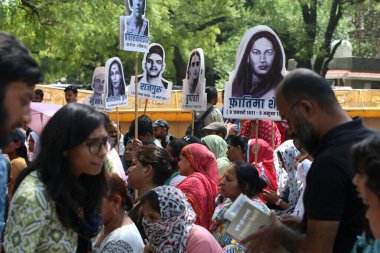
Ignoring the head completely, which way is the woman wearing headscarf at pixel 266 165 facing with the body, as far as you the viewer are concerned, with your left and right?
facing to the left of the viewer

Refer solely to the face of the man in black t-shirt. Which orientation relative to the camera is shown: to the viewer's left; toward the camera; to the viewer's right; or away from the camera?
to the viewer's left

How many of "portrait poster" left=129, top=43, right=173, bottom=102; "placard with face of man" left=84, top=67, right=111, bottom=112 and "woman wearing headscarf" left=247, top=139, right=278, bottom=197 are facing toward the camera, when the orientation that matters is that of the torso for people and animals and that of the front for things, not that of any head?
2

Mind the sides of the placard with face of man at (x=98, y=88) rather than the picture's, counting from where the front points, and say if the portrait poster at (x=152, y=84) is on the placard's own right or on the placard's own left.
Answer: on the placard's own left

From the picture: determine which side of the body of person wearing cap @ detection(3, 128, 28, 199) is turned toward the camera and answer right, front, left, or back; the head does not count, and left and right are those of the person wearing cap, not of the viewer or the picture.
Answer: left
